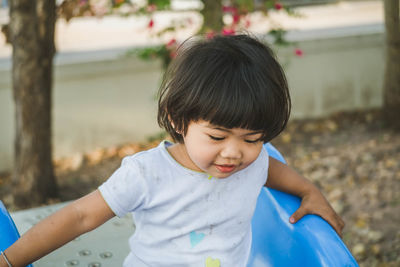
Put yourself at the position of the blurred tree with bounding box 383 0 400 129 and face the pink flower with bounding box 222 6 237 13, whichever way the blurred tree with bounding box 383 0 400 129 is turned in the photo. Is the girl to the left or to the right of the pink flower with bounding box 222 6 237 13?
left

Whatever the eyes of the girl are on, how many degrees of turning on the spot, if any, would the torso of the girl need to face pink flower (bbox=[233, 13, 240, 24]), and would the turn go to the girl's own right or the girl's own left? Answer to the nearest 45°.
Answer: approximately 135° to the girl's own left

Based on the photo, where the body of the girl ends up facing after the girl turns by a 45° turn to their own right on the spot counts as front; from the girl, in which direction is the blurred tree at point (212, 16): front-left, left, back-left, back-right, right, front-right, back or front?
back

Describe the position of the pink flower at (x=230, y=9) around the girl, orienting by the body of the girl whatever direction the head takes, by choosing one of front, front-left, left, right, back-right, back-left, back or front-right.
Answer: back-left

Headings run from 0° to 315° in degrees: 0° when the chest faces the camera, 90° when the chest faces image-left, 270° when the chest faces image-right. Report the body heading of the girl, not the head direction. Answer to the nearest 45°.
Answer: approximately 315°

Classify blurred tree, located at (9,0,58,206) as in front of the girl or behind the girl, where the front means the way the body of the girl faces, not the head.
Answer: behind
